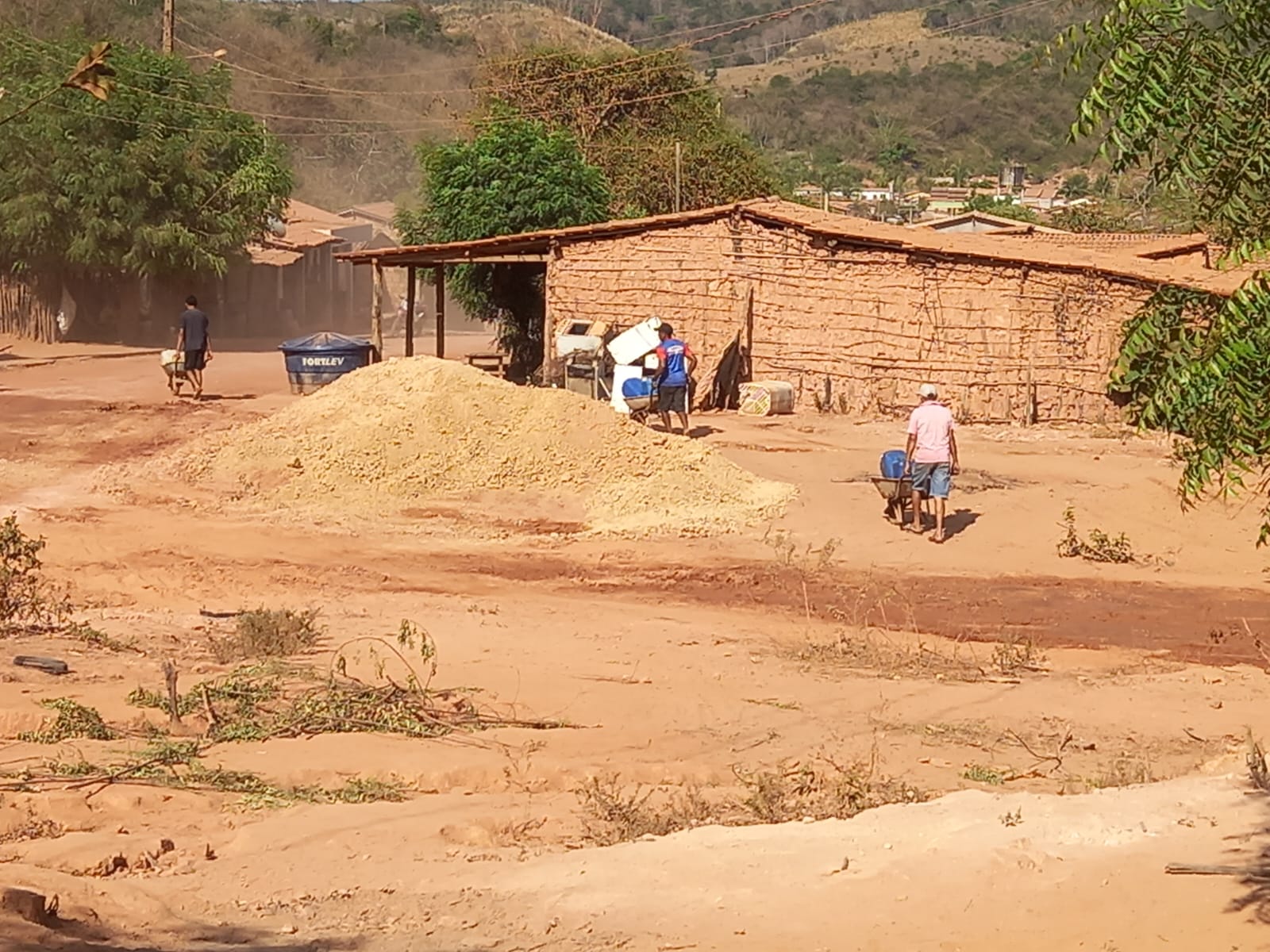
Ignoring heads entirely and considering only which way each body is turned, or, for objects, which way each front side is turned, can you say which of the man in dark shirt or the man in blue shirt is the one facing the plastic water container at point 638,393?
the man in blue shirt

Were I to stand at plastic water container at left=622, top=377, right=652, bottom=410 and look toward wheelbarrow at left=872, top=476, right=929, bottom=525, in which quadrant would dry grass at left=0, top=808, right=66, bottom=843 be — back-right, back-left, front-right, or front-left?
front-right

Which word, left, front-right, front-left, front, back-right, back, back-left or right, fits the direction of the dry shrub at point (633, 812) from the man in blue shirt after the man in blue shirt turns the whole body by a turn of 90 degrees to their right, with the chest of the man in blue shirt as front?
back-right

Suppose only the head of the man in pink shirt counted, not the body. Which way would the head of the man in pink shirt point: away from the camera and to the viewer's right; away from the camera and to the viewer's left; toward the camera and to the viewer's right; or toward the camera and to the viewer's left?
away from the camera and to the viewer's left
